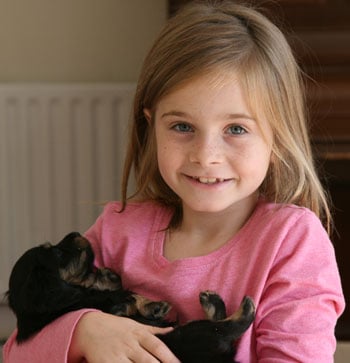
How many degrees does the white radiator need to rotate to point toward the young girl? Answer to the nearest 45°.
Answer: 0° — it already faces them

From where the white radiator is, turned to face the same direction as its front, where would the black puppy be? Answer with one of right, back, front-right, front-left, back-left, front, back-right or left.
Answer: front

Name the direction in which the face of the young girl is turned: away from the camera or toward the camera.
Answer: toward the camera

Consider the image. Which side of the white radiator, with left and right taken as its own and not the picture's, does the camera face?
front
